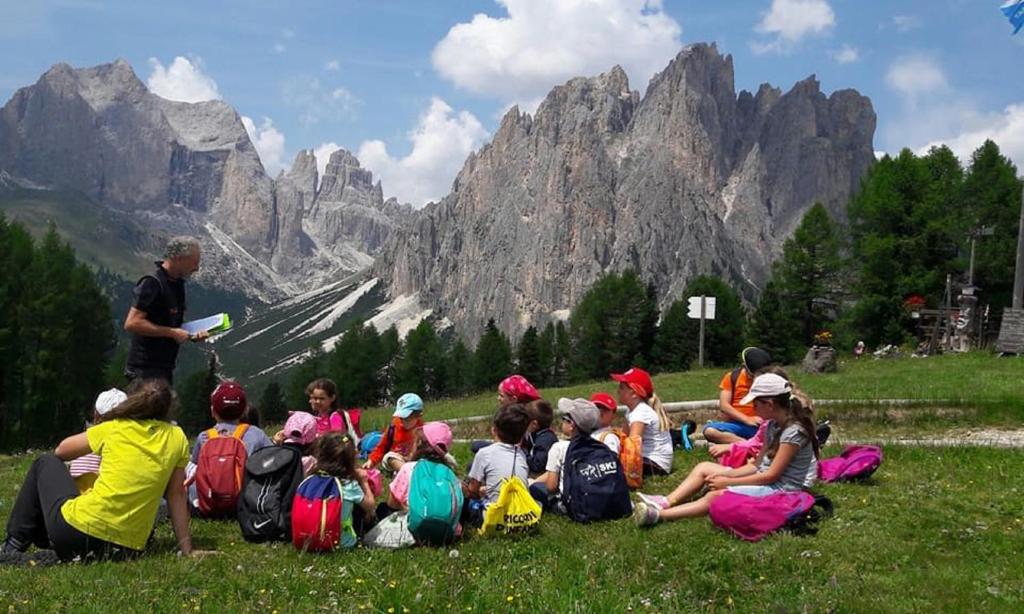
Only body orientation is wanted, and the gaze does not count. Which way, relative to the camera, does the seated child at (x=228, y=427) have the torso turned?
away from the camera

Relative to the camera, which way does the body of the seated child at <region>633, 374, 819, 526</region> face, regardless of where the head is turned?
to the viewer's left

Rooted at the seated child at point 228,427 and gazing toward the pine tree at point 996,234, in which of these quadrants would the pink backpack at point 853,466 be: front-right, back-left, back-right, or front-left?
front-right

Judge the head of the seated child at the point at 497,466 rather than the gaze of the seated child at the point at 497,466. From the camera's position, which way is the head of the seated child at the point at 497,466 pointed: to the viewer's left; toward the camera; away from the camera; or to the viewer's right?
away from the camera

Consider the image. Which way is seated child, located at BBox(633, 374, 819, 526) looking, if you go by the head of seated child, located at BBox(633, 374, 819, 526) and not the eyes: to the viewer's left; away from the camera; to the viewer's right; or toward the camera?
to the viewer's left

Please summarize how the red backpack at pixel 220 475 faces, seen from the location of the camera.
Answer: facing the viewer

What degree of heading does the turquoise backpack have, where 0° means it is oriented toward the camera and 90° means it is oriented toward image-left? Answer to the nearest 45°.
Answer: approximately 0°

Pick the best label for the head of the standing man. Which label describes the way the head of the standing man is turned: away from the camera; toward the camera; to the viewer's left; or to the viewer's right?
to the viewer's right

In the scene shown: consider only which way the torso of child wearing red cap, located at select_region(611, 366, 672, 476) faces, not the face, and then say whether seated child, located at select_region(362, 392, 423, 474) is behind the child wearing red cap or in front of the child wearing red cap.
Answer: in front

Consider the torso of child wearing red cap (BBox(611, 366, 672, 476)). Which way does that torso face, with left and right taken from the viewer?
facing to the left of the viewer

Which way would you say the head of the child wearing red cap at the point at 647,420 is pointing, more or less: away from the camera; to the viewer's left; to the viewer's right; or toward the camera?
to the viewer's left

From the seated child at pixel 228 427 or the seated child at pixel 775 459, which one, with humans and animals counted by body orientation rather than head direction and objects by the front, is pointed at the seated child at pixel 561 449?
the seated child at pixel 775 459

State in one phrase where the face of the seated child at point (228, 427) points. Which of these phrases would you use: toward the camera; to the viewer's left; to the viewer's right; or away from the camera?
away from the camera

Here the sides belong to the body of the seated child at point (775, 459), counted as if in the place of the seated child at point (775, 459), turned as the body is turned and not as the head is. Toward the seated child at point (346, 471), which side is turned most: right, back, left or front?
front

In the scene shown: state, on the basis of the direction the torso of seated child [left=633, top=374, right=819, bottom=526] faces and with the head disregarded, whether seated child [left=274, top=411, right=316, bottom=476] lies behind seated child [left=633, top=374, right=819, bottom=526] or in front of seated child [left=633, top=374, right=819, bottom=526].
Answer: in front

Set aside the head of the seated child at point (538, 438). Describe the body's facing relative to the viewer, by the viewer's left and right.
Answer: facing away from the viewer and to the left of the viewer

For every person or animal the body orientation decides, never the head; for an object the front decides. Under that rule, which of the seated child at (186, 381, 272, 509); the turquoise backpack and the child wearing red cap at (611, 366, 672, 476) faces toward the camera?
the turquoise backpack

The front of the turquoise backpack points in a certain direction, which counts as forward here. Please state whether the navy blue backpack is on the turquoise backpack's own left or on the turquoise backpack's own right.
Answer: on the turquoise backpack's own left
